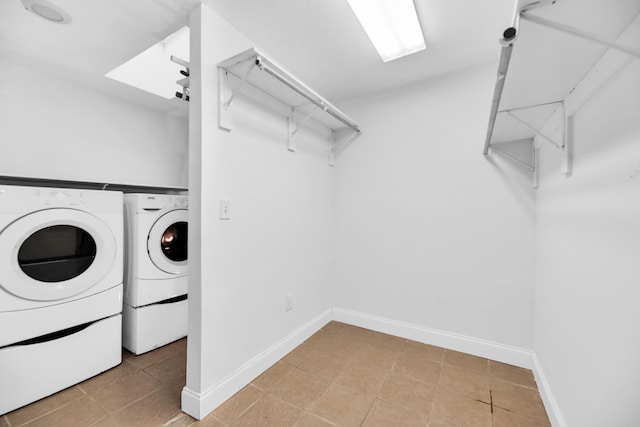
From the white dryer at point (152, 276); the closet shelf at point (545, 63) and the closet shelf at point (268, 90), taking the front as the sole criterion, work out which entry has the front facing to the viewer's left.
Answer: the closet shelf at point (545, 63)

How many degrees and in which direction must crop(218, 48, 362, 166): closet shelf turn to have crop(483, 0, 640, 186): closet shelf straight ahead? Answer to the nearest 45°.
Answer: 0° — it already faces it

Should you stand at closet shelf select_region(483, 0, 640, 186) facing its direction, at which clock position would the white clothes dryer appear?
The white clothes dryer is roughly at 11 o'clock from the closet shelf.

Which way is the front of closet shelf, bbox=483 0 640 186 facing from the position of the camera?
facing to the left of the viewer
